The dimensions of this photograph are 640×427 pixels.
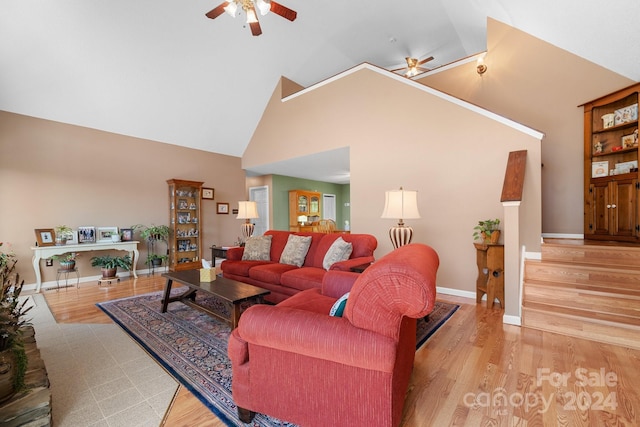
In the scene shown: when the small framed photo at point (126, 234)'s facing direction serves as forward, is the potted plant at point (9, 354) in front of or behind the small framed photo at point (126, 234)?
in front

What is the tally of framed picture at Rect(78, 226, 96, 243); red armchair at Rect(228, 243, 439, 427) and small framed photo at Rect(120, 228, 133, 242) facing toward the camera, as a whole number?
2

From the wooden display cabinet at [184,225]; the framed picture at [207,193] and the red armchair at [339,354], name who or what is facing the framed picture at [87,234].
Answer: the red armchair

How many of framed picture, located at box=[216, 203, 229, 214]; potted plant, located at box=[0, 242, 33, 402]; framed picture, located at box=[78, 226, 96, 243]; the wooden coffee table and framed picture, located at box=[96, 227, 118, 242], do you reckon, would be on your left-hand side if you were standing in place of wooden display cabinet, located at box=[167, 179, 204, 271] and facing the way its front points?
1

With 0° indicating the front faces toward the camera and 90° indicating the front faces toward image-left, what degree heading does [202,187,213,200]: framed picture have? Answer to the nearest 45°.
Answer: approximately 315°

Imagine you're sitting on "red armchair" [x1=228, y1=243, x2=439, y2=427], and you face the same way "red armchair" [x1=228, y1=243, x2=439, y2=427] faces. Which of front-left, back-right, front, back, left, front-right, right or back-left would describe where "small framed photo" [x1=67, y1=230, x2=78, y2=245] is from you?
front

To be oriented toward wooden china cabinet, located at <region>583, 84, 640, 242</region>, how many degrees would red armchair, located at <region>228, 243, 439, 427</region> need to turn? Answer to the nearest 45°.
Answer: approximately 90° to its right

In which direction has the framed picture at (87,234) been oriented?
toward the camera

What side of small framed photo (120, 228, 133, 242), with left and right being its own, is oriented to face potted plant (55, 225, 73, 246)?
right

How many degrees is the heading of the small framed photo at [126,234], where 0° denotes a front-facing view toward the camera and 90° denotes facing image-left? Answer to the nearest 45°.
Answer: approximately 0°

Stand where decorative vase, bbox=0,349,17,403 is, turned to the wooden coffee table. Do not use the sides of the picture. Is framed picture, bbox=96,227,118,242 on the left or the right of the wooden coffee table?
left

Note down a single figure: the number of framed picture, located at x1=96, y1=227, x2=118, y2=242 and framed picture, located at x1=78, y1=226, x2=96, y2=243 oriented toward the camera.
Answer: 2

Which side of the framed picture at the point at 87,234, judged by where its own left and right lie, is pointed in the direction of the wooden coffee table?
front

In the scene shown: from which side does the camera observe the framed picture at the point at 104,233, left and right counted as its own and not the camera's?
front

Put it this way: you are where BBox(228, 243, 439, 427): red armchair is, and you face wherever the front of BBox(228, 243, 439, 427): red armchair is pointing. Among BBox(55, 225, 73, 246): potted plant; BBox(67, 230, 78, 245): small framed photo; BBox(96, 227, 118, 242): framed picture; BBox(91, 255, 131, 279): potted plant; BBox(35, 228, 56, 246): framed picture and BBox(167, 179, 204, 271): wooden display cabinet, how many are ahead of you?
6

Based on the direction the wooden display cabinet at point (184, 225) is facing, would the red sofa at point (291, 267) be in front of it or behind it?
in front
